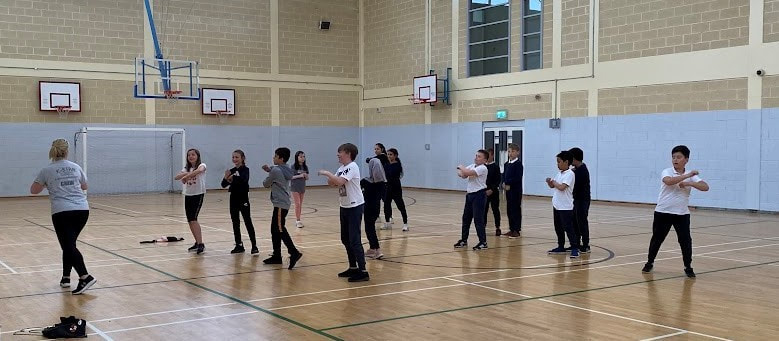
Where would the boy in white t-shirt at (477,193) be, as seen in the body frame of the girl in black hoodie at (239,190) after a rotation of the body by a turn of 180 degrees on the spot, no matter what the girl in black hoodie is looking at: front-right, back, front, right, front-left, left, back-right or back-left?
front-right

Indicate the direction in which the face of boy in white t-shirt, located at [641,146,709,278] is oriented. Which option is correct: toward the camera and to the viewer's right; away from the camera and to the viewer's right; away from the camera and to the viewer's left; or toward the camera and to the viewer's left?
toward the camera and to the viewer's left

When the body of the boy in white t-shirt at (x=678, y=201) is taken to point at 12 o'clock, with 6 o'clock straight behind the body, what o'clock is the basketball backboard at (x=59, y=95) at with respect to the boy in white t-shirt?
The basketball backboard is roughly at 4 o'clock from the boy in white t-shirt.

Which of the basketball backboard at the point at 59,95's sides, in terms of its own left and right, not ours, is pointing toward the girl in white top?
front

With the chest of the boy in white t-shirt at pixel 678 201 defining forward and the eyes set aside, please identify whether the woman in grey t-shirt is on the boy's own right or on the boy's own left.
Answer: on the boy's own right

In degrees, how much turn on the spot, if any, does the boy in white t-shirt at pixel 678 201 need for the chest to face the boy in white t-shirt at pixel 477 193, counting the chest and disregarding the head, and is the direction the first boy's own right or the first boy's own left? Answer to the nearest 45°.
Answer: approximately 135° to the first boy's own right

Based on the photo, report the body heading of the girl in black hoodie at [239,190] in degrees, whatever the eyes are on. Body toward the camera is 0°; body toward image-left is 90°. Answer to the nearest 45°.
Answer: approximately 45°

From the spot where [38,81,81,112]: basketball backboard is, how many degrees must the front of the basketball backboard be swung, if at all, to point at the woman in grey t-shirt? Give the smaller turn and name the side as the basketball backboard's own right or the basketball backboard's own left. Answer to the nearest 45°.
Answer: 0° — it already faces them

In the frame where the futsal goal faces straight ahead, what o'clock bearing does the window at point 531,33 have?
The window is roughly at 10 o'clock from the futsal goal.

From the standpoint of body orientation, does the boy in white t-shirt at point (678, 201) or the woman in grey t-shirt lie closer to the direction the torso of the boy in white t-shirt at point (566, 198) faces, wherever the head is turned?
the woman in grey t-shirt

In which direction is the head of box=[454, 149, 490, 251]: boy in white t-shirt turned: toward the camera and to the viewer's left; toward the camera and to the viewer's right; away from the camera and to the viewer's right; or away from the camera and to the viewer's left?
toward the camera and to the viewer's left

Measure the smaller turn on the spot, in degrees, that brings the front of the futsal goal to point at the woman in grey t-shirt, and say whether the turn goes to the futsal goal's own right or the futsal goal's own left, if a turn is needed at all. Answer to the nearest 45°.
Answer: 0° — it already faces them

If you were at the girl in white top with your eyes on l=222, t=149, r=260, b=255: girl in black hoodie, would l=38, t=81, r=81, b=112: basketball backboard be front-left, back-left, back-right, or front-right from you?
back-left

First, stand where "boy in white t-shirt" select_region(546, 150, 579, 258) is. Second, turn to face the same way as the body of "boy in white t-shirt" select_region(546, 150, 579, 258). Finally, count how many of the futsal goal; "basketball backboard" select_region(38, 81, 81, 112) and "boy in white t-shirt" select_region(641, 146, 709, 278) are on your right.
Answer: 2

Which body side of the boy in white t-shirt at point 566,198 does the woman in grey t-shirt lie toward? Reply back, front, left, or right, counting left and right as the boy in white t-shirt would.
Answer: front

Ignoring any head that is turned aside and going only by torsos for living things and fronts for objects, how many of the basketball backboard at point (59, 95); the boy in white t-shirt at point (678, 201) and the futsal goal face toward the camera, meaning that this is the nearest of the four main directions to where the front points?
3
